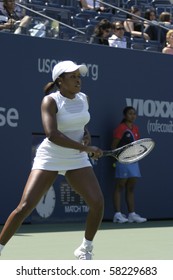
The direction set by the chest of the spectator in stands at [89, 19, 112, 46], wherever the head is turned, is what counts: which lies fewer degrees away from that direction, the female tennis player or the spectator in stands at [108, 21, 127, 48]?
the female tennis player

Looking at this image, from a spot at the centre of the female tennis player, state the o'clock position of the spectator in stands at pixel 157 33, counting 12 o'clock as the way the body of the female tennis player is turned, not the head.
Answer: The spectator in stands is roughly at 8 o'clock from the female tennis player.

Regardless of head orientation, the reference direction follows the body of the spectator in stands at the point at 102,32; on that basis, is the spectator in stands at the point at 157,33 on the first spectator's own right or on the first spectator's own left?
on the first spectator's own left

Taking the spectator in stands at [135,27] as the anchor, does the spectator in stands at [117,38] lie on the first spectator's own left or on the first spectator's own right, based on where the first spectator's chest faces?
on the first spectator's own right

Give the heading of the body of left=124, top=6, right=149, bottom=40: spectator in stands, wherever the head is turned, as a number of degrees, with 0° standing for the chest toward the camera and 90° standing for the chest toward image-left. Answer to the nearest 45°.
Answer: approximately 315°

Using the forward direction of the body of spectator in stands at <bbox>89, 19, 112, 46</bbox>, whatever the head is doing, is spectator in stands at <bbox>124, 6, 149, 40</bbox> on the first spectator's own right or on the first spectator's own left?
on the first spectator's own left

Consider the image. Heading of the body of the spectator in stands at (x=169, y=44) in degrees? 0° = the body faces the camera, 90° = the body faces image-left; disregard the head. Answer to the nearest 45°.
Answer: approximately 315°
